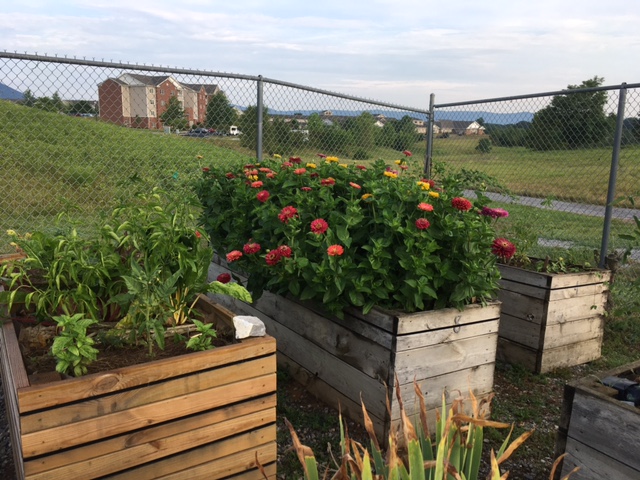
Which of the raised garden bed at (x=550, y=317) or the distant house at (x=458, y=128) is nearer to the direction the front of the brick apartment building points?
the raised garden bed

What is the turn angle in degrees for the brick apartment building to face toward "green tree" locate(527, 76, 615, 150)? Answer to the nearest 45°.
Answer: approximately 45° to its left

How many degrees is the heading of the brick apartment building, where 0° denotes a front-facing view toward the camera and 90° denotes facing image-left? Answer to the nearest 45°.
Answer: approximately 315°

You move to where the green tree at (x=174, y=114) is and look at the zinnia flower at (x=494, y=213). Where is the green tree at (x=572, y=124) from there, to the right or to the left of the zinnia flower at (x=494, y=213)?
left

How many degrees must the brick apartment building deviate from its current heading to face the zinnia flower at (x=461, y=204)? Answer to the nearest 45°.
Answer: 0° — it already faces it

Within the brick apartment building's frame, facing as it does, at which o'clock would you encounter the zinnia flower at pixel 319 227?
The zinnia flower is roughly at 1 o'clock from the brick apartment building.
